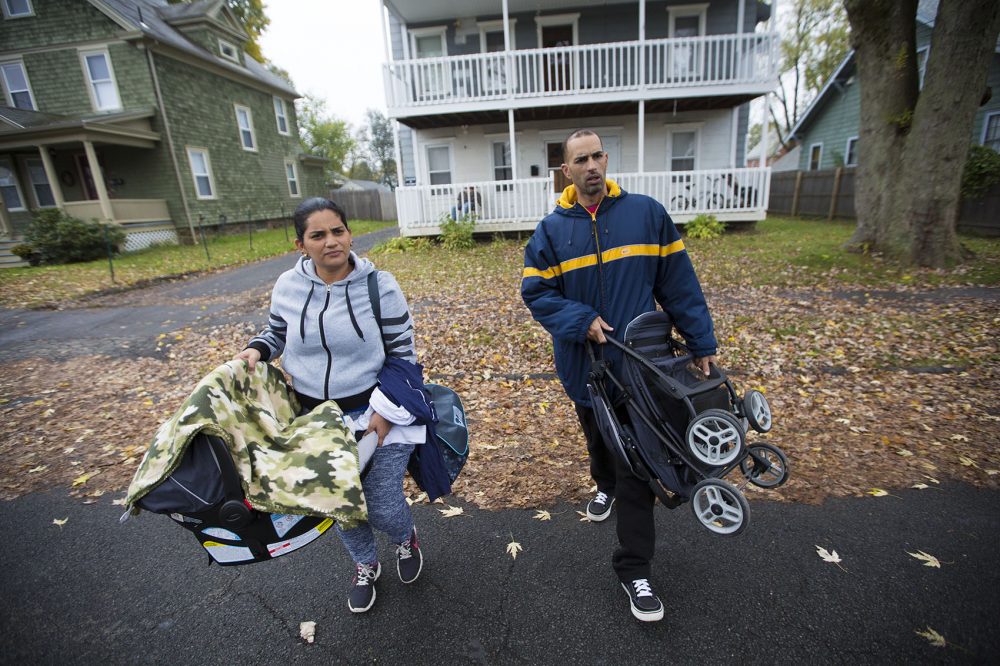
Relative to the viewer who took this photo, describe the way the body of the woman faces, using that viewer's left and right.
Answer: facing the viewer

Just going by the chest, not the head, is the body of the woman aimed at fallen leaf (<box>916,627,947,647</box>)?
no

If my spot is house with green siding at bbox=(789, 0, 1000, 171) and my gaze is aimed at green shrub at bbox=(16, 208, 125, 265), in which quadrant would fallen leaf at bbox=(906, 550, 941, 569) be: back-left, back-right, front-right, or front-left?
front-left

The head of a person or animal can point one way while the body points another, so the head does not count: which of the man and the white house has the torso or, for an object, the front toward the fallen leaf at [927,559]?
the white house

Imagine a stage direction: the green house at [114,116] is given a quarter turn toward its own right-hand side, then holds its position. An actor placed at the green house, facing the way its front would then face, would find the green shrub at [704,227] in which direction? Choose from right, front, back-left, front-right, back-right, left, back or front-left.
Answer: back

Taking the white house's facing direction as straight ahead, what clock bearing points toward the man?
The man is roughly at 12 o'clock from the white house.

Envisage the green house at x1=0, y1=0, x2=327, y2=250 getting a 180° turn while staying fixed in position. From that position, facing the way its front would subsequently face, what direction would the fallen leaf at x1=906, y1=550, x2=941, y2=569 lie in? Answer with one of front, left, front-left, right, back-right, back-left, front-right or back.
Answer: back-right

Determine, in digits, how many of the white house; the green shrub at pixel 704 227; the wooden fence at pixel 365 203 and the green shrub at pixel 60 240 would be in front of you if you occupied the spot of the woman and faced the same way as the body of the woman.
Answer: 0

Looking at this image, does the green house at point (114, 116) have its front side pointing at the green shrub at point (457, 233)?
no

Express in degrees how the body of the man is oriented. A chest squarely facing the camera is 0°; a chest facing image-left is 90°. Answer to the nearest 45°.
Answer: approximately 0°

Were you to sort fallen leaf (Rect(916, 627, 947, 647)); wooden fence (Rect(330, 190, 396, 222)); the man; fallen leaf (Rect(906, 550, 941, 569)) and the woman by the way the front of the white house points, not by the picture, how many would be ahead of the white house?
4

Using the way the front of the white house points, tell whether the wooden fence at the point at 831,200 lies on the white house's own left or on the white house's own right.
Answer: on the white house's own left

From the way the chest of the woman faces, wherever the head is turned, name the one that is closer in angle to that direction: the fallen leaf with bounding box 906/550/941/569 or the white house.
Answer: the fallen leaf

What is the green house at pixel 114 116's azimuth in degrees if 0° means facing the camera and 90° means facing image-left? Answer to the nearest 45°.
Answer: approximately 45°

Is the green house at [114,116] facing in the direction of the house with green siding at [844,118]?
no

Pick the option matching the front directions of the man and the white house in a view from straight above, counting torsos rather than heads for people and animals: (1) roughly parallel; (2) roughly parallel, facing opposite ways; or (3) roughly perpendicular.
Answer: roughly parallel

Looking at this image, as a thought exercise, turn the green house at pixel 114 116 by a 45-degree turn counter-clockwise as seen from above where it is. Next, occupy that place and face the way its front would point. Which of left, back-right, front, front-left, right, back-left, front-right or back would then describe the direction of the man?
front

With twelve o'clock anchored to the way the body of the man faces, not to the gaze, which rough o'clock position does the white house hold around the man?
The white house is roughly at 6 o'clock from the man.

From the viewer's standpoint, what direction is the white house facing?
toward the camera

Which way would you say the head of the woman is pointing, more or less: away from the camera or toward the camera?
toward the camera
